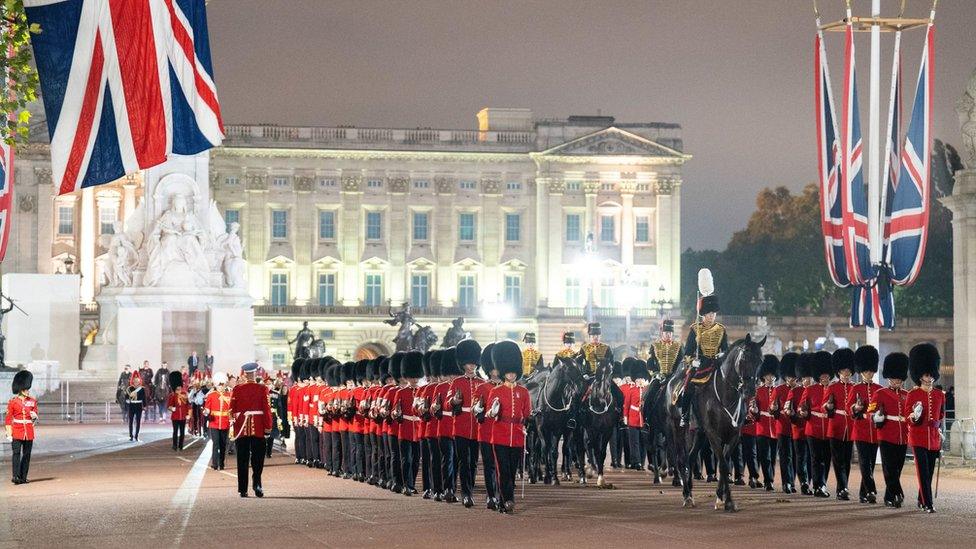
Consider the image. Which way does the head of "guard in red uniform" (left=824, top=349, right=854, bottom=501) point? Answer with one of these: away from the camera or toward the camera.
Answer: toward the camera

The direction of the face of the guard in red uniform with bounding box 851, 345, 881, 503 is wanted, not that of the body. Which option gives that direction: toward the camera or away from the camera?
toward the camera

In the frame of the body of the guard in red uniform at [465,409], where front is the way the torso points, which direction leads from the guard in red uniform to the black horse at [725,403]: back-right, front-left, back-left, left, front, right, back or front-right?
front-left

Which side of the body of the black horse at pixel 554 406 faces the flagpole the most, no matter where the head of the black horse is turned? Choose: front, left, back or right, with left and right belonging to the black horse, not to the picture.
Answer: left

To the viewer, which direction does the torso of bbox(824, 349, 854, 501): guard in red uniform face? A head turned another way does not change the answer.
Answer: toward the camera

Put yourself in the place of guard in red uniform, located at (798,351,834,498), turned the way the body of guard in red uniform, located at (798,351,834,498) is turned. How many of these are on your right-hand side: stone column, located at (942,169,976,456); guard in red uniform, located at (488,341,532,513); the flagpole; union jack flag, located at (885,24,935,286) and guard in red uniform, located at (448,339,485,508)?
2

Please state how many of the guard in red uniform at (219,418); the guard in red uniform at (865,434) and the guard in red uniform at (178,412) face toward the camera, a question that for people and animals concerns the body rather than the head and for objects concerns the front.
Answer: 3

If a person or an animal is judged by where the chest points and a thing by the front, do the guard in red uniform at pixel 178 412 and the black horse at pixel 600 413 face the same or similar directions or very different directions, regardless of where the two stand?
same or similar directions

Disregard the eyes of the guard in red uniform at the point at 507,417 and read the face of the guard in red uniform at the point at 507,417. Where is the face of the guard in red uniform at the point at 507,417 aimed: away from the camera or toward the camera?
toward the camera

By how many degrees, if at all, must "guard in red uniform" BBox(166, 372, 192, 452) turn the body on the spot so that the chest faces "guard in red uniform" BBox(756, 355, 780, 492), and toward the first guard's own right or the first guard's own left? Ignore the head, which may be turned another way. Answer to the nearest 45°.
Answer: approximately 45° to the first guard's own left

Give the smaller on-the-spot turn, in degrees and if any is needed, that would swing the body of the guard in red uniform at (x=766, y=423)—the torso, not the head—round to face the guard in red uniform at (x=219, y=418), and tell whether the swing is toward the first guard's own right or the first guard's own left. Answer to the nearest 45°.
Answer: approximately 90° to the first guard's own right

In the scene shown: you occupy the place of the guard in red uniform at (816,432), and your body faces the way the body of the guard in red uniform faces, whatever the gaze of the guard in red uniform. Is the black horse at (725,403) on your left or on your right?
on your right

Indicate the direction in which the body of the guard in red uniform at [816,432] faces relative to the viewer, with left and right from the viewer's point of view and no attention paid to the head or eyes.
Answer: facing the viewer and to the right of the viewer

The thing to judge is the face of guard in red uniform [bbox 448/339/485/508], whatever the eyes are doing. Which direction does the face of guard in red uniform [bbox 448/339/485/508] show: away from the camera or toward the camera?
toward the camera

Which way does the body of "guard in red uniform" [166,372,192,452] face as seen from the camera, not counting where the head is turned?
toward the camera

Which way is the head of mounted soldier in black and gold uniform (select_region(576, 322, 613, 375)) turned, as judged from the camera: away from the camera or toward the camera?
toward the camera

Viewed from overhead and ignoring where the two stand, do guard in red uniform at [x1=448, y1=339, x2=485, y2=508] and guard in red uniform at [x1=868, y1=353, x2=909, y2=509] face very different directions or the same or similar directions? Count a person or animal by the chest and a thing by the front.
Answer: same or similar directions

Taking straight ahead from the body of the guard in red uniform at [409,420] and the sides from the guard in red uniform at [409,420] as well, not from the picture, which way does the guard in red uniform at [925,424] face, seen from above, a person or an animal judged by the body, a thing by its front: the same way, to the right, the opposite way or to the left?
the same way
